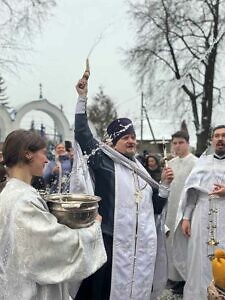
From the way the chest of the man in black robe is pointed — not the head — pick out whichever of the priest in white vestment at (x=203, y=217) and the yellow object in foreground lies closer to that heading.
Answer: the yellow object in foreground

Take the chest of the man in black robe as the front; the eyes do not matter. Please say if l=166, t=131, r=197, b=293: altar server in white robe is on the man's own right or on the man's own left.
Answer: on the man's own left

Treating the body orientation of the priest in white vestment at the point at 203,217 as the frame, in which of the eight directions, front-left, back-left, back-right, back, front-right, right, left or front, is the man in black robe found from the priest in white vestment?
front-right

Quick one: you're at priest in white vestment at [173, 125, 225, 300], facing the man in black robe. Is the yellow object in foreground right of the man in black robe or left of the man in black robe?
left

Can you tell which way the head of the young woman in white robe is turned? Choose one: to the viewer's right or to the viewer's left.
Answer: to the viewer's right

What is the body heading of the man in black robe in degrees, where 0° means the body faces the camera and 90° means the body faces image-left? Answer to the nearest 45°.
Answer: approximately 315°

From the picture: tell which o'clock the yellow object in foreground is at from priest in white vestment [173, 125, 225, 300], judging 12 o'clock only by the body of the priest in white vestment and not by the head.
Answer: The yellow object in foreground is roughly at 12 o'clock from the priest in white vestment.

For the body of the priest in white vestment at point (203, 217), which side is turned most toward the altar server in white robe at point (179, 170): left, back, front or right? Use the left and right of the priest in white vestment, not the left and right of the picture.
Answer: back

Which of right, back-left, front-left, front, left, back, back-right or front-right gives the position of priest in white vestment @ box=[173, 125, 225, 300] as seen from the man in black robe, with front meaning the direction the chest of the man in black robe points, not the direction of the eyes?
left

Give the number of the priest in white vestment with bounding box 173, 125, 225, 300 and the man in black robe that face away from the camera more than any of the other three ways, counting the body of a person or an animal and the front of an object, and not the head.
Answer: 0
